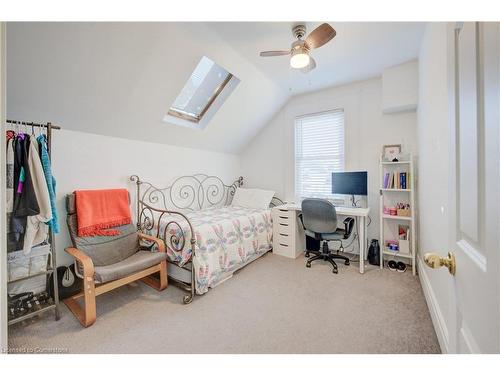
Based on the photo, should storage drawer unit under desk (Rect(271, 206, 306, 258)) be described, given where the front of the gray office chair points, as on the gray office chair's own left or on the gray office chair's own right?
on the gray office chair's own left

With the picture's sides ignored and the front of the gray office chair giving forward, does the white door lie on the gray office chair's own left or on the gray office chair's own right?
on the gray office chair's own right

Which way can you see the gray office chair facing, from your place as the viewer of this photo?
facing away from the viewer and to the right of the viewer

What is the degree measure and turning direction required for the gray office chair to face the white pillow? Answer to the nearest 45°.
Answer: approximately 90° to its left

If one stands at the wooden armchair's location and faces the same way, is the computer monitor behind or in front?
in front

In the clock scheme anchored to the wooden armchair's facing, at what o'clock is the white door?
The white door is roughly at 1 o'clock from the wooden armchair.

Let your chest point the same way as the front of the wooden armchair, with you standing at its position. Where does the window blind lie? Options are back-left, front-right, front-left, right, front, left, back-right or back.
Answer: front-left

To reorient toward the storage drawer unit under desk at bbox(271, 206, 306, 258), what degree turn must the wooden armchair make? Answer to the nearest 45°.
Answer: approximately 45° to its left

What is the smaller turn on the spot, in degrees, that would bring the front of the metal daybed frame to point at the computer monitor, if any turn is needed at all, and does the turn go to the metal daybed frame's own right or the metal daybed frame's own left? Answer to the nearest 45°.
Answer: approximately 45° to the metal daybed frame's own left
